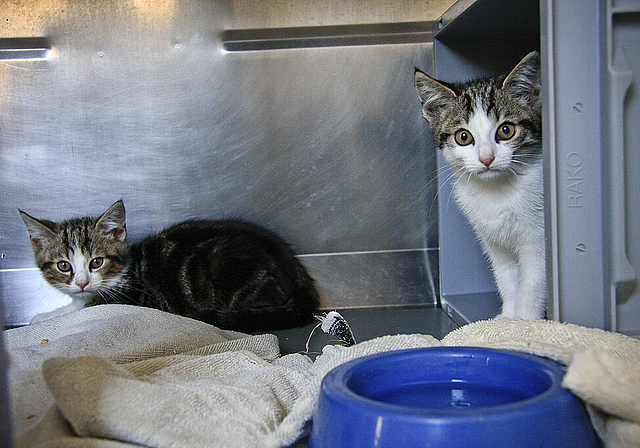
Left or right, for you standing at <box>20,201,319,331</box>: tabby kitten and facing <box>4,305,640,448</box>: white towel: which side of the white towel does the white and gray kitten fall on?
left

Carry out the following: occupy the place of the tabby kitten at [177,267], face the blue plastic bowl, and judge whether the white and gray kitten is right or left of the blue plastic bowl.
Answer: left

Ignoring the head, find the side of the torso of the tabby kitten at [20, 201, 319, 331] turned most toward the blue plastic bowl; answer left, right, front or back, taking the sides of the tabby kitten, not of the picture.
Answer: left

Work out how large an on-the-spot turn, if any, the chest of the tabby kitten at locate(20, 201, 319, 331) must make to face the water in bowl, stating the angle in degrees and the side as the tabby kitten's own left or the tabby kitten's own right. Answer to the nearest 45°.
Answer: approximately 90° to the tabby kitten's own left

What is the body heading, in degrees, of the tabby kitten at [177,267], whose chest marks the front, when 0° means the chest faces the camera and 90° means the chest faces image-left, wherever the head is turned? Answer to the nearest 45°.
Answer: approximately 90°
